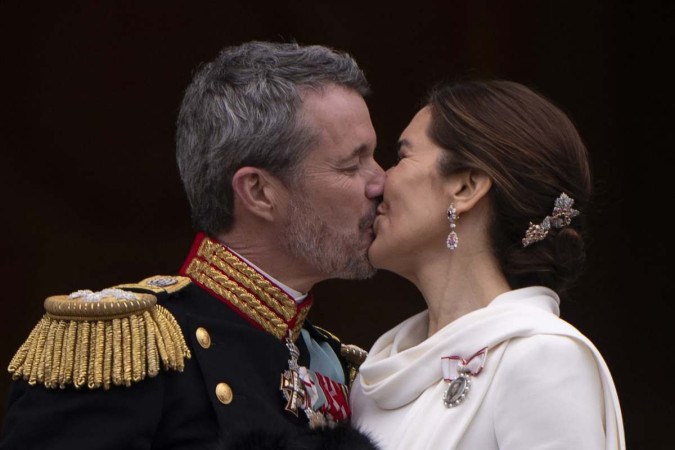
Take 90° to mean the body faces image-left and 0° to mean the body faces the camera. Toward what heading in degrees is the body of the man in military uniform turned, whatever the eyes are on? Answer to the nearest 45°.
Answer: approximately 315°

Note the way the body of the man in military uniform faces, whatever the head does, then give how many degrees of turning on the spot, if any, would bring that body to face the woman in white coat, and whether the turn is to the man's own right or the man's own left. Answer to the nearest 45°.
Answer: approximately 45° to the man's own left

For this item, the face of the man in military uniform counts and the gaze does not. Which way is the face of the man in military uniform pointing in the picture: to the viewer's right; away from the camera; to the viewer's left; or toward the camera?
to the viewer's right

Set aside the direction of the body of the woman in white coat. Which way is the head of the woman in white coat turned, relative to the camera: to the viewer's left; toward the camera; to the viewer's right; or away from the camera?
to the viewer's left
